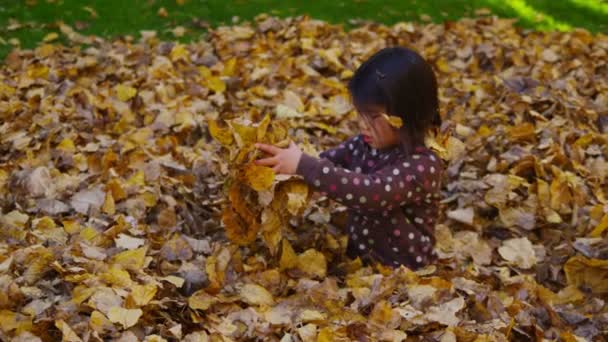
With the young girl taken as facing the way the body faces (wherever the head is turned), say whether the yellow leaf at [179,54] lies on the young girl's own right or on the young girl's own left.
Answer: on the young girl's own right

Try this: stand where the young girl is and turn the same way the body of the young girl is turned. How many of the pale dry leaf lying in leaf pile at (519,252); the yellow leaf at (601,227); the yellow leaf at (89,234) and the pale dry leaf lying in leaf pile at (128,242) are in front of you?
2

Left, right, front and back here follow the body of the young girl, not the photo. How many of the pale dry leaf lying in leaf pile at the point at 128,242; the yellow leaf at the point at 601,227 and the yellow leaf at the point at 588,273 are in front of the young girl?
1

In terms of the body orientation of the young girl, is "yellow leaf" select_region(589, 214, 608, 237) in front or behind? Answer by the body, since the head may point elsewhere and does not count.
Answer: behind

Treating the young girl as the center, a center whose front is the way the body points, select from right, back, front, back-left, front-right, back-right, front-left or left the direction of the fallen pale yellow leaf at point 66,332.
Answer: front-left

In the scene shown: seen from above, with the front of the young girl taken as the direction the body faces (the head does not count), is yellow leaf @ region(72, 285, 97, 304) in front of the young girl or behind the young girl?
in front

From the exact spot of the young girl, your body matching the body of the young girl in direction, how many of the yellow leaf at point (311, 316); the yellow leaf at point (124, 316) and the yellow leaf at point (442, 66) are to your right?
1

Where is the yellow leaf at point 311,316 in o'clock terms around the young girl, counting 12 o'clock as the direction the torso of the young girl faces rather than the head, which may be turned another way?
The yellow leaf is roughly at 10 o'clock from the young girl.

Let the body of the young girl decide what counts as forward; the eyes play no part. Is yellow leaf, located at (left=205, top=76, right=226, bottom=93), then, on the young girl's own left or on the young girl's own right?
on the young girl's own right

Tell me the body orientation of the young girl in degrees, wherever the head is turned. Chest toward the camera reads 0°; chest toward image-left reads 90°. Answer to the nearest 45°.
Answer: approximately 90°

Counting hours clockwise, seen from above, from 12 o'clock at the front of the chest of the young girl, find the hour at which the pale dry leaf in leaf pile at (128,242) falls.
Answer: The pale dry leaf in leaf pile is roughly at 12 o'clock from the young girl.

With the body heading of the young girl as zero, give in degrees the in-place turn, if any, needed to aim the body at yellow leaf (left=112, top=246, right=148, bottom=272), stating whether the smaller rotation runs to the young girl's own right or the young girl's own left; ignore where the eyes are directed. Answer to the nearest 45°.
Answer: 0° — they already face it

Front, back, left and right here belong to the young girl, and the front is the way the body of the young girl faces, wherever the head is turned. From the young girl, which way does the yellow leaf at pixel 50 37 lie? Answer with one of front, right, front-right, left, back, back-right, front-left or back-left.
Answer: front-right

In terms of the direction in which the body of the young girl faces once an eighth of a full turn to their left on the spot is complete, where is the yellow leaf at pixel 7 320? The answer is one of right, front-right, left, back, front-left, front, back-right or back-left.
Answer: front

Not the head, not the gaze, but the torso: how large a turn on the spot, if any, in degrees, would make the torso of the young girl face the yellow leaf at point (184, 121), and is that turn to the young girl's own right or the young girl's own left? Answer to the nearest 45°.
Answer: approximately 45° to the young girl's own right

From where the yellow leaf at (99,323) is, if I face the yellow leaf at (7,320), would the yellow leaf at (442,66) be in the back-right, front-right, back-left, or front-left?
back-right

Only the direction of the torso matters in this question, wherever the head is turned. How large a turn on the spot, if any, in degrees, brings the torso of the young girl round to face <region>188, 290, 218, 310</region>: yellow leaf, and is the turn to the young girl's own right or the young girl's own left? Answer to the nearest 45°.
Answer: approximately 45° to the young girl's own left

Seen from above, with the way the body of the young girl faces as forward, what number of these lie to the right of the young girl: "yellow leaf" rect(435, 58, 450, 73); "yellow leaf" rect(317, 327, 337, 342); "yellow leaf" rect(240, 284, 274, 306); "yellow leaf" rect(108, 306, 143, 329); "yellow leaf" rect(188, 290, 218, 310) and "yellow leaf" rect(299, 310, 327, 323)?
1

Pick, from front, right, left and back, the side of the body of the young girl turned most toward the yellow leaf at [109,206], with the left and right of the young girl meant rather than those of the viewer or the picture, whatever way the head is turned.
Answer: front
